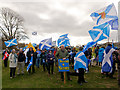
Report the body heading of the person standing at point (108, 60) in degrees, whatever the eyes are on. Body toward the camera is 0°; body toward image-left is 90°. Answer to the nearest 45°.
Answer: approximately 180°
